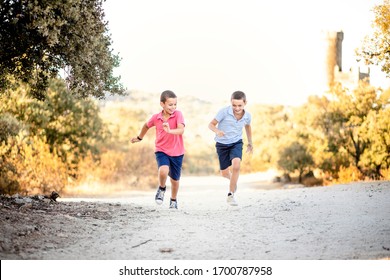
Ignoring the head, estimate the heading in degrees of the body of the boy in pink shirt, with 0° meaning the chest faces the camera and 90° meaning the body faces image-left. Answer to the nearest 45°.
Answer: approximately 0°

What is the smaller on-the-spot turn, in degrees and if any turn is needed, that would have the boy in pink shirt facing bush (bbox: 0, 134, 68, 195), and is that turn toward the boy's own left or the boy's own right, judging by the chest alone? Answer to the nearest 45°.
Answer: approximately 135° to the boy's own right

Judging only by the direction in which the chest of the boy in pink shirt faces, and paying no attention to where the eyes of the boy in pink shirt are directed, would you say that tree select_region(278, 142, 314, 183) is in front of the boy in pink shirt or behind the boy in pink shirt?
behind

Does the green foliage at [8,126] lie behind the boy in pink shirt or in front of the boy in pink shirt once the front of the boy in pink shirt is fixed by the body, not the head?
behind

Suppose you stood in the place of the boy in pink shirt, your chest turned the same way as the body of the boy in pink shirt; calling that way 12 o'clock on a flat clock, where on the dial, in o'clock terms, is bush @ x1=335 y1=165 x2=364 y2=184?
The bush is roughly at 7 o'clock from the boy in pink shirt.

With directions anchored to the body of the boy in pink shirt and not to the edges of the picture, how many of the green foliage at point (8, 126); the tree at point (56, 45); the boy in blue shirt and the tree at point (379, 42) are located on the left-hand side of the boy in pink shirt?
2
